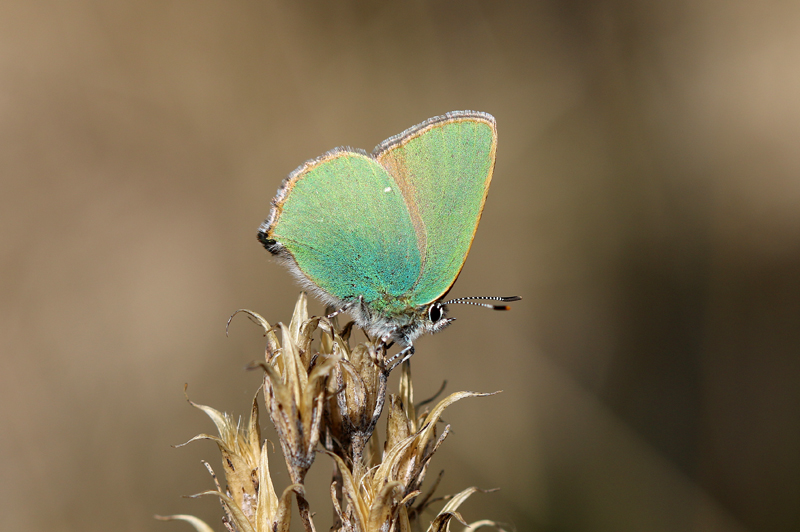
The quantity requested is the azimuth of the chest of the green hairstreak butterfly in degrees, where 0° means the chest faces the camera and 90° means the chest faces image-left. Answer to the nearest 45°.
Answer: approximately 270°
